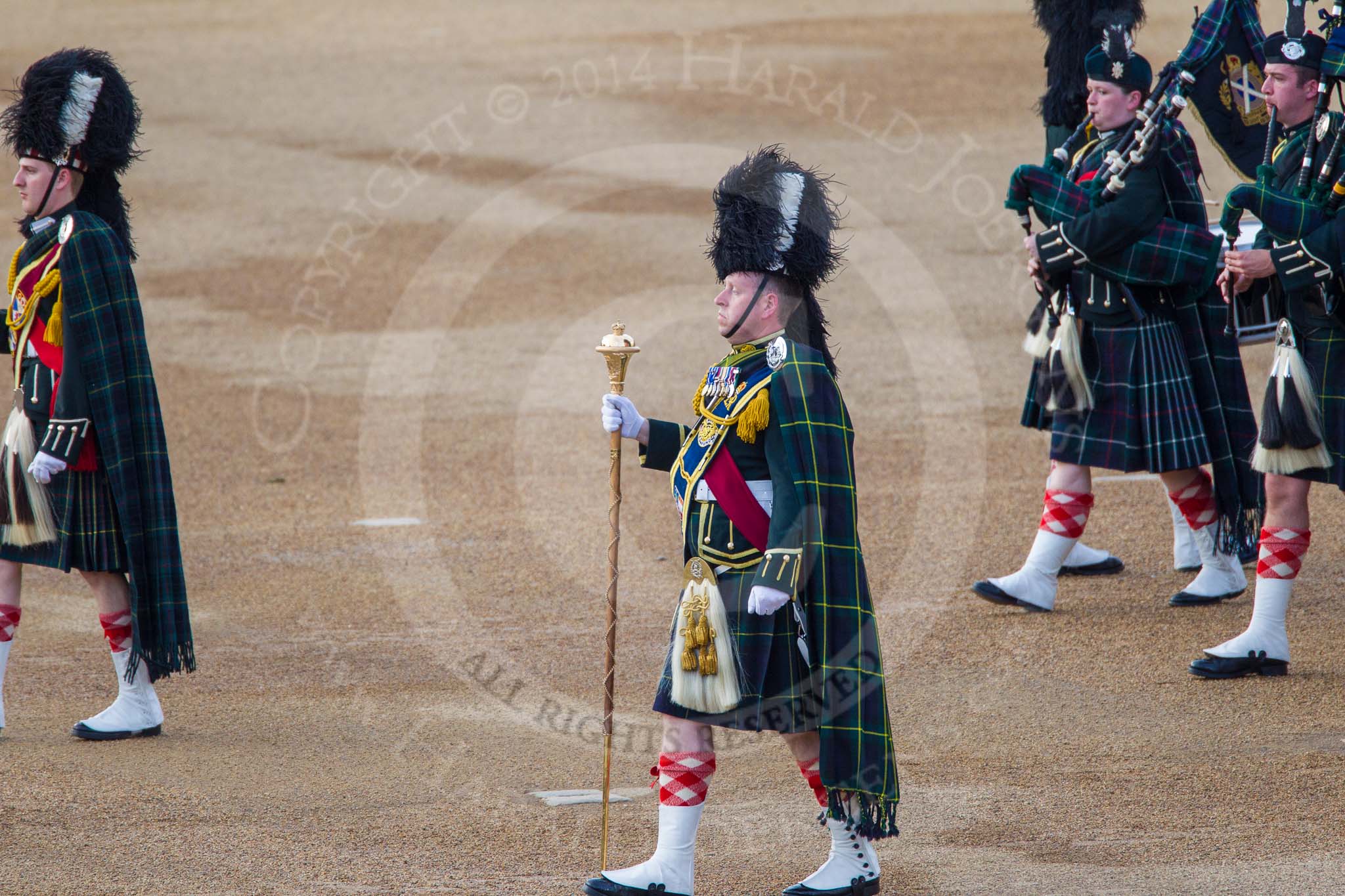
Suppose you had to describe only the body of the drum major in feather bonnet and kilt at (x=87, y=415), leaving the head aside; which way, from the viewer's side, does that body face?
to the viewer's left

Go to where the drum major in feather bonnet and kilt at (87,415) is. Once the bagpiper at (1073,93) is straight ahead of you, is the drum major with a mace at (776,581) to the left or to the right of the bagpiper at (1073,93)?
right

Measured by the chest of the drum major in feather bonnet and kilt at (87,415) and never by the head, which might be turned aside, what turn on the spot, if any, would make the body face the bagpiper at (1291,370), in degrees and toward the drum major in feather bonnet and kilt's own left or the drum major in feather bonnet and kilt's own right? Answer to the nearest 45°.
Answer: approximately 180°

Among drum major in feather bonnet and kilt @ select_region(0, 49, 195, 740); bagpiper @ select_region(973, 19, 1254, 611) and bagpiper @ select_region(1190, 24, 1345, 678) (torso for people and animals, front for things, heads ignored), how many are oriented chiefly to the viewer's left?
3

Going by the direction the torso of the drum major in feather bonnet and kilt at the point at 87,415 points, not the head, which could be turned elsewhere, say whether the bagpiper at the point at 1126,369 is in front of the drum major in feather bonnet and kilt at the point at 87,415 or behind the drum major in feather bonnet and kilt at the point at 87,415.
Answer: behind

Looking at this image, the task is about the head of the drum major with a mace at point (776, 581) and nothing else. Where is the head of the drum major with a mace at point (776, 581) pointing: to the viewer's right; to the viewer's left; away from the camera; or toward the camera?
to the viewer's left

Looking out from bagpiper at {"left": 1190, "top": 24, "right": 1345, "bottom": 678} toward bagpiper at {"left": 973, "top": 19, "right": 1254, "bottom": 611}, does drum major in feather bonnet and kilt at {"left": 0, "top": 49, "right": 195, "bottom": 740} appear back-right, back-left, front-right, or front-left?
front-left

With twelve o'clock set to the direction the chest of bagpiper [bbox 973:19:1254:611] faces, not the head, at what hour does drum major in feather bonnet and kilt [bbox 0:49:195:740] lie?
drum major in feather bonnet and kilt [bbox 0:49:195:740] is roughly at 11 o'clock from bagpiper [bbox 973:19:1254:611].

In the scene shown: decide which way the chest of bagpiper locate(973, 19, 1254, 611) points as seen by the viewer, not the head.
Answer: to the viewer's left

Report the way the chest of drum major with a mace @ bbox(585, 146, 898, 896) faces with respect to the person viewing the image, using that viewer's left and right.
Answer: facing to the left of the viewer

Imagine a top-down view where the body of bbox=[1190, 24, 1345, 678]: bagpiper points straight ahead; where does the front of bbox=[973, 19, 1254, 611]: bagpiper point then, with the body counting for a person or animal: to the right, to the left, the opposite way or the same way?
the same way

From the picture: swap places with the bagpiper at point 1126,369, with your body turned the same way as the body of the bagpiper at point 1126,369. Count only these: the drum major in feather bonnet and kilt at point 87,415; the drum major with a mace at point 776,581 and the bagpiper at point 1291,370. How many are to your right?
0

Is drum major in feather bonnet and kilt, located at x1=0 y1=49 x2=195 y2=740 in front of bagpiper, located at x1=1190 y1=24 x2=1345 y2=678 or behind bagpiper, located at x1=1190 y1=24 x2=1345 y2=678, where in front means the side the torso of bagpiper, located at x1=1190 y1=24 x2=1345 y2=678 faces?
in front

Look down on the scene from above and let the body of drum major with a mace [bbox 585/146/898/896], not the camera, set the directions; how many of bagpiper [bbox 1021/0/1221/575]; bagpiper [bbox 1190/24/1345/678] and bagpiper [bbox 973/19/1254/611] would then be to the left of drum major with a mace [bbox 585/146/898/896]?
0

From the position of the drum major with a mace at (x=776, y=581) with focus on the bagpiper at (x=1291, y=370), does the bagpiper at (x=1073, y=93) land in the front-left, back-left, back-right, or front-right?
front-left

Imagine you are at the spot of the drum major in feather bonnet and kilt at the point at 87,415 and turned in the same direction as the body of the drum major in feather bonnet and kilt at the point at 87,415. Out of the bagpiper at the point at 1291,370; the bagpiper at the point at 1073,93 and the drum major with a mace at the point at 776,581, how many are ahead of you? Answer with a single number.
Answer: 0

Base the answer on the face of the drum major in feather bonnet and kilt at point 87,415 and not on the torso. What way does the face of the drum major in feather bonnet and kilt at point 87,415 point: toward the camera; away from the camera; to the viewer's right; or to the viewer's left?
to the viewer's left

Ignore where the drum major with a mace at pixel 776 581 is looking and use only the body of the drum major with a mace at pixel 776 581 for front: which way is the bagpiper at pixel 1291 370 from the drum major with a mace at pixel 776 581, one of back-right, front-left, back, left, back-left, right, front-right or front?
back-right

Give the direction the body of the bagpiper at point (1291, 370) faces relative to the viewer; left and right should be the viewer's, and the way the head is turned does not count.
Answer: facing to the left of the viewer
